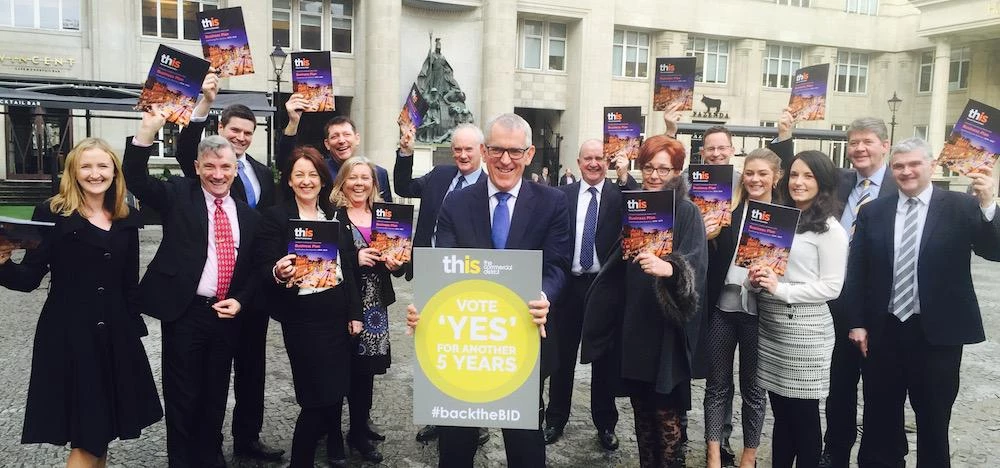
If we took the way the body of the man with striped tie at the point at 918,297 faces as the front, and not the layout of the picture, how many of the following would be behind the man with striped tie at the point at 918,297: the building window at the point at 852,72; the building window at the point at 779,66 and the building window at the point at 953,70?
3

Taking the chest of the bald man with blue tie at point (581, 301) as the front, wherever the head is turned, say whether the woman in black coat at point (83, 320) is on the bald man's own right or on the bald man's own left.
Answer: on the bald man's own right

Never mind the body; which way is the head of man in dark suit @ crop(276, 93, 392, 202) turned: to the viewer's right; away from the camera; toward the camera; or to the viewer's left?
toward the camera

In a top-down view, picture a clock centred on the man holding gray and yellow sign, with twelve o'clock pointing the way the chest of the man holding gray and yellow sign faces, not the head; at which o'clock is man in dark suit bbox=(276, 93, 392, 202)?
The man in dark suit is roughly at 5 o'clock from the man holding gray and yellow sign.

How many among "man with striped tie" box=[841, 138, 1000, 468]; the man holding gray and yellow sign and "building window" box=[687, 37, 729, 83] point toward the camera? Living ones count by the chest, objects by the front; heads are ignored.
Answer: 3

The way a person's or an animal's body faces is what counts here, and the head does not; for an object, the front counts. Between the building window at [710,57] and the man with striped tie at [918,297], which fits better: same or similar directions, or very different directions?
same or similar directions

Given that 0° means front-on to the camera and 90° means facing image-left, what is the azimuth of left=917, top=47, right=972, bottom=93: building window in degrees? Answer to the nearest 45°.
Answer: approximately 45°

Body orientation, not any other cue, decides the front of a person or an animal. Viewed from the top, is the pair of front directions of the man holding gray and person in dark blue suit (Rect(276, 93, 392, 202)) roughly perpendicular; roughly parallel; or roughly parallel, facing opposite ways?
roughly parallel

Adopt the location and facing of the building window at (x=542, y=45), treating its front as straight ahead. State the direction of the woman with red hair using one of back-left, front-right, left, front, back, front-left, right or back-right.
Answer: front

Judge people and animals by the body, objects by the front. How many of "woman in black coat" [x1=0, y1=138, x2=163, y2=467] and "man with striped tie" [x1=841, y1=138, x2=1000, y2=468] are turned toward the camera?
2

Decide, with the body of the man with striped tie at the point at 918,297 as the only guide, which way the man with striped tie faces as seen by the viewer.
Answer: toward the camera

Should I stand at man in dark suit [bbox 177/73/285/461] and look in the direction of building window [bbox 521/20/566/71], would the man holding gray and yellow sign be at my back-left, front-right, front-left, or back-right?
back-right

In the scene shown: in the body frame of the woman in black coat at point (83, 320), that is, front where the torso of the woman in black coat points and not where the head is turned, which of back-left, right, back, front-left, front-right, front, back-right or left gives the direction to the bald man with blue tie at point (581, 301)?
left

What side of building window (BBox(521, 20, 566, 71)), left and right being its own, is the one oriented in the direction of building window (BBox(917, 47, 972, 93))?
left

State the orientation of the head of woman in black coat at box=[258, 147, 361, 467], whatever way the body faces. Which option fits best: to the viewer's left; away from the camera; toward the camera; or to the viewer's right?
toward the camera

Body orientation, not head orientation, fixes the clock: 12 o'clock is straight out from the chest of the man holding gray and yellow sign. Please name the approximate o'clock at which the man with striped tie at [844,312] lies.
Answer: The man with striped tie is roughly at 8 o'clock from the man holding gray and yellow sign.

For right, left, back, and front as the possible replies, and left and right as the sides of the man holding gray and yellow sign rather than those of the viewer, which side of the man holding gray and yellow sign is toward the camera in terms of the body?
front

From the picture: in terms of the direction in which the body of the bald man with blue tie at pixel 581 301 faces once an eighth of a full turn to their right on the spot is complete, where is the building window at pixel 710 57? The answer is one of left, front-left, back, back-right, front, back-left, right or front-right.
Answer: back-right
